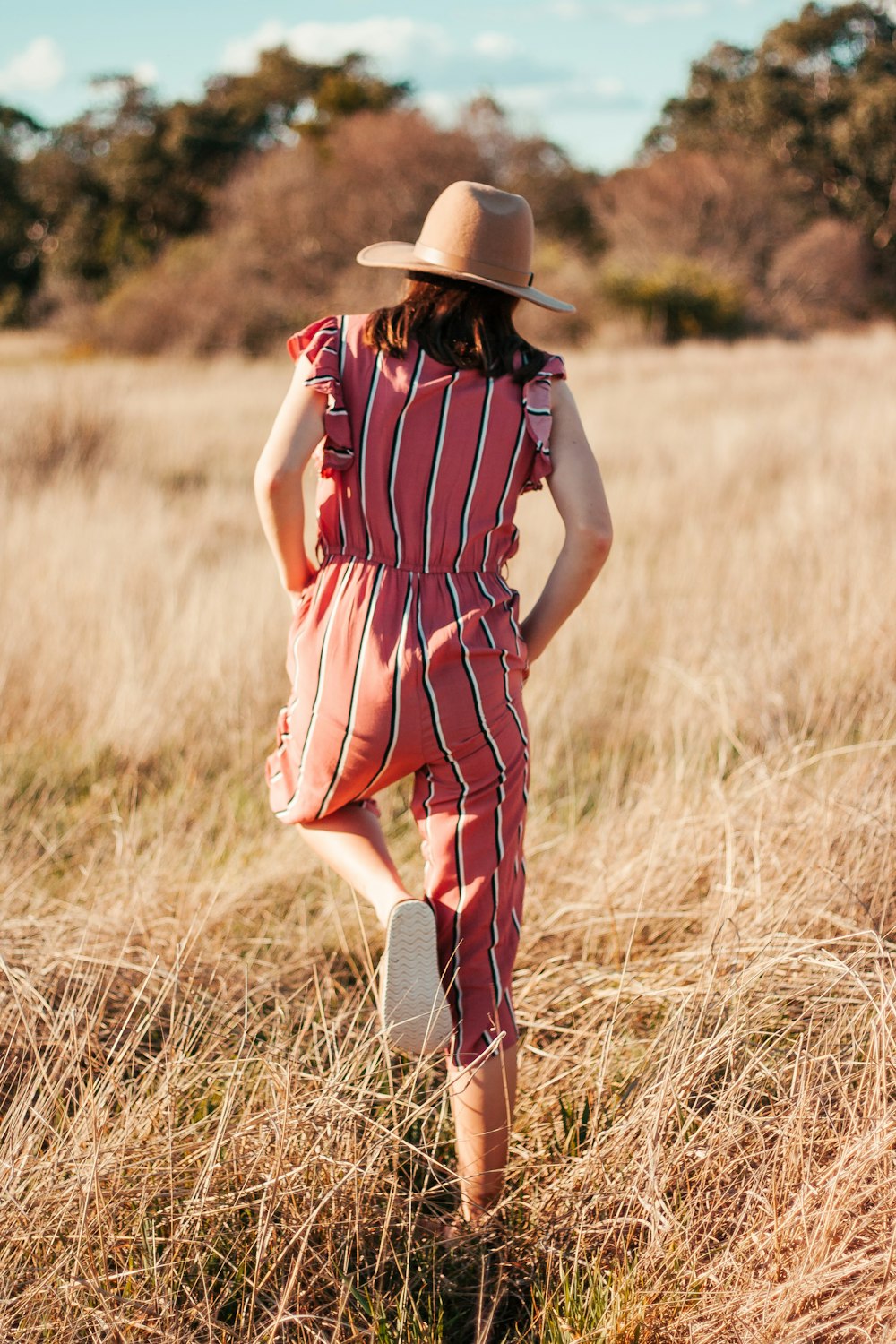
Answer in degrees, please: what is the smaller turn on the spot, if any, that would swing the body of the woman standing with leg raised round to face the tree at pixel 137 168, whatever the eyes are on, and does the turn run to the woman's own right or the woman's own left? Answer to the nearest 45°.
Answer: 0° — they already face it

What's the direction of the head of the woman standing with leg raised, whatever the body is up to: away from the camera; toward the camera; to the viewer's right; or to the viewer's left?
away from the camera

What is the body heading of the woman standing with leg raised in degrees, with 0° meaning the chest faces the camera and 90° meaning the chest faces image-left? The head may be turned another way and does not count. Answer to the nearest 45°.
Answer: approximately 180°

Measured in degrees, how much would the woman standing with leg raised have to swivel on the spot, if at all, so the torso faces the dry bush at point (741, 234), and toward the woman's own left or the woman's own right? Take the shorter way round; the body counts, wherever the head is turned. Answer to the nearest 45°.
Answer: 0° — they already face it

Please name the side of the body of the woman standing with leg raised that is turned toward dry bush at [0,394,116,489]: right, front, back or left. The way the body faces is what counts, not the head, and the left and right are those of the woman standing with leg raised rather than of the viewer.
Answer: front

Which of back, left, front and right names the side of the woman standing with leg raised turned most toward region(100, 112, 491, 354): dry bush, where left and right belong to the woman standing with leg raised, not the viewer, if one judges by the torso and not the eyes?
front

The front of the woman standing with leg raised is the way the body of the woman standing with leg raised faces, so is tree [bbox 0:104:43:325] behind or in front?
in front

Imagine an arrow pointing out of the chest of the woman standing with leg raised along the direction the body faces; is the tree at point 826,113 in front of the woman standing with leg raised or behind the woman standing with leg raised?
in front
